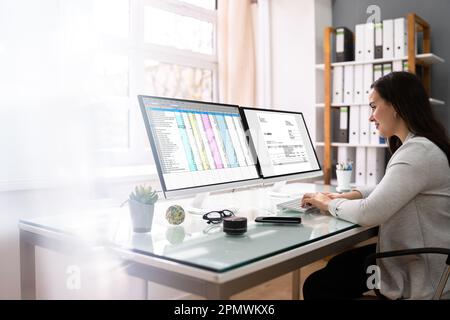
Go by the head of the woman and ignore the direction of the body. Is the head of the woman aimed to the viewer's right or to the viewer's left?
to the viewer's left

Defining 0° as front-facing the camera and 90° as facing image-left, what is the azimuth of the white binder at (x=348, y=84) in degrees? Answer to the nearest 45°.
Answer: approximately 0°

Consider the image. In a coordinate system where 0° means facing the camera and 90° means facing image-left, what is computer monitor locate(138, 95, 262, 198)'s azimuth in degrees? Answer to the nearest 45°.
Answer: approximately 315°

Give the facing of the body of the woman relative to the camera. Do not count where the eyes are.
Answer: to the viewer's left

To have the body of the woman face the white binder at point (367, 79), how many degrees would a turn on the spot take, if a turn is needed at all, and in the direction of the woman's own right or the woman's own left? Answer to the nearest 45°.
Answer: approximately 90° to the woman's own right

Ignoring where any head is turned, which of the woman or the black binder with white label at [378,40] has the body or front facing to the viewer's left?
the woman

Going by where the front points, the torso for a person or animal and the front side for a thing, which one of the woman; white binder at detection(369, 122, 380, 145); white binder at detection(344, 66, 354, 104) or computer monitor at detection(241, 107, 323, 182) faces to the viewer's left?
the woman

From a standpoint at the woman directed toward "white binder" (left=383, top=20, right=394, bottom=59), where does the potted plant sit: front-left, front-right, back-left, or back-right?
back-left
